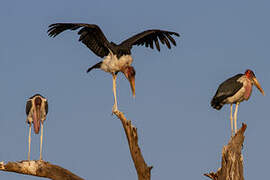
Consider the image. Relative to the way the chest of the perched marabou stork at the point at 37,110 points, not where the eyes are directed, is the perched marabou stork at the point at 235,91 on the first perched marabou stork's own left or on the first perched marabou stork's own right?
on the first perched marabou stork's own left

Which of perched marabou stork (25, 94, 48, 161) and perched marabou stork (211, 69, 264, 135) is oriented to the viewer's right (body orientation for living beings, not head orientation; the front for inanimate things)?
perched marabou stork (211, 69, 264, 135)

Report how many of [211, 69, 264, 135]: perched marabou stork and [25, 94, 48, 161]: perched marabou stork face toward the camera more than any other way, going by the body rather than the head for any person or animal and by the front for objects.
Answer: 1

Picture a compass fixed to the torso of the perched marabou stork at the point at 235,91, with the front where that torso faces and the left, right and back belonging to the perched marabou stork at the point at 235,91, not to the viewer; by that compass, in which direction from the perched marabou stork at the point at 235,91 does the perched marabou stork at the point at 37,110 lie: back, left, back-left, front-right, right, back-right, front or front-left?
back

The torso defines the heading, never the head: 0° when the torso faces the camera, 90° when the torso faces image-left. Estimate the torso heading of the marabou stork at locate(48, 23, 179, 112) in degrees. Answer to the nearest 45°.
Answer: approximately 315°

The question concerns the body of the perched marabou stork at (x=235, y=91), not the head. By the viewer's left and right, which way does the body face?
facing to the right of the viewer

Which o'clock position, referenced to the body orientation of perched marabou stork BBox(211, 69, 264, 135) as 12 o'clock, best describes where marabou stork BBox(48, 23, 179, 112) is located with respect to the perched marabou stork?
The marabou stork is roughly at 5 o'clock from the perched marabou stork.
